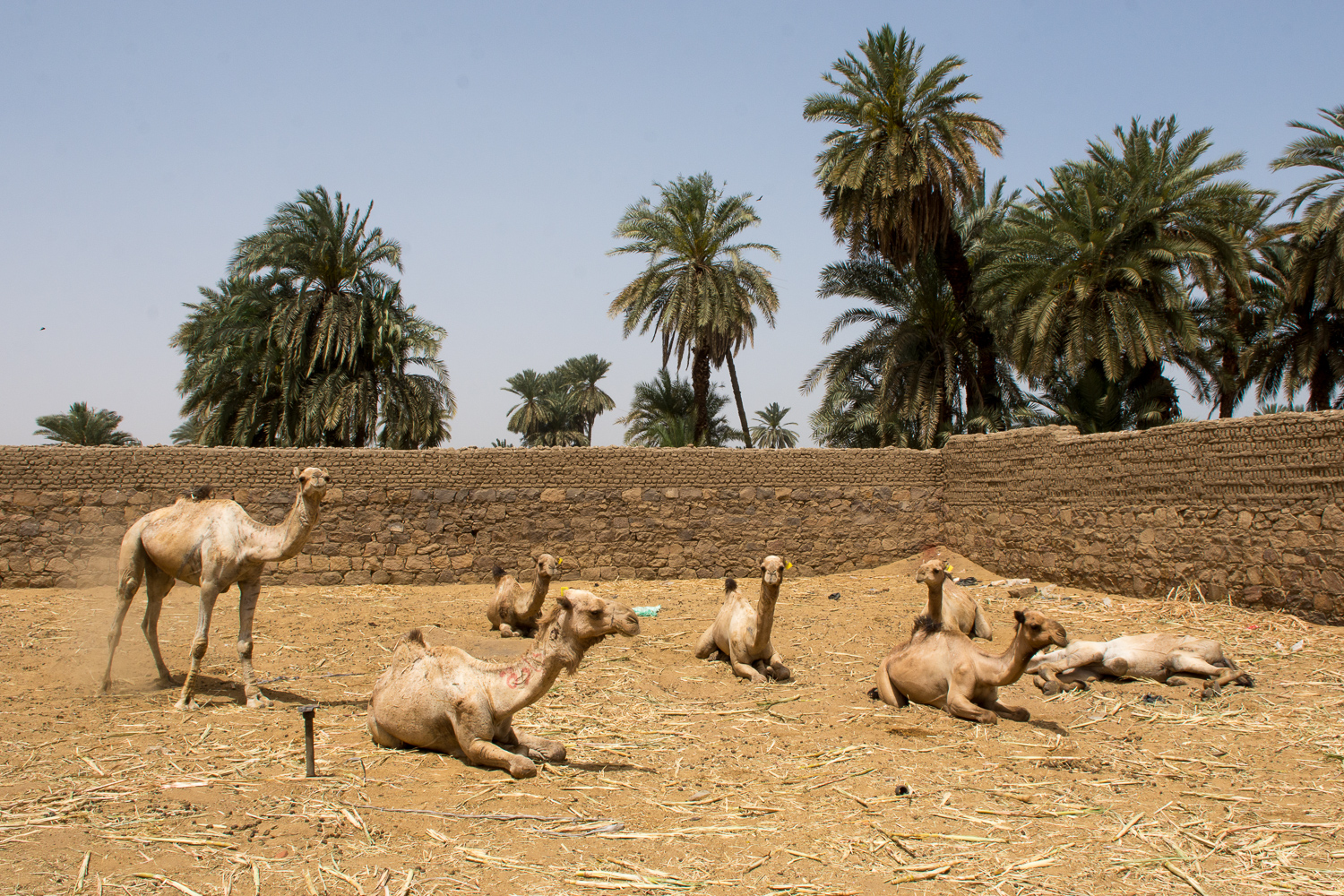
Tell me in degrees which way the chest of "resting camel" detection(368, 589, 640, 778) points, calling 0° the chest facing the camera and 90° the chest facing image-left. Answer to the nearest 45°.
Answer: approximately 315°

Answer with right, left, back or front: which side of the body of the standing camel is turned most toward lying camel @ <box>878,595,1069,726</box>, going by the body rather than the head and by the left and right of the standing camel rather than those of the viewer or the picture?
front

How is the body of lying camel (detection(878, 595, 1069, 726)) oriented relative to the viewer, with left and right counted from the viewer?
facing the viewer and to the right of the viewer

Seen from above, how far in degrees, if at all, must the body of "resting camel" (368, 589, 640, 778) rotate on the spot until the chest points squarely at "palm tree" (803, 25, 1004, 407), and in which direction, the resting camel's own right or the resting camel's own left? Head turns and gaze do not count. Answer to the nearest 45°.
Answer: approximately 90° to the resting camel's own left

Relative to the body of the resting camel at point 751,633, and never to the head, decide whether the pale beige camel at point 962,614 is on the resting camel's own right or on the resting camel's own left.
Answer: on the resting camel's own left

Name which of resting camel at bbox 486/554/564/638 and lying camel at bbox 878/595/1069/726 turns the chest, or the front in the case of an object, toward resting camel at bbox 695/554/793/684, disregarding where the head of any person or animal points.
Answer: resting camel at bbox 486/554/564/638

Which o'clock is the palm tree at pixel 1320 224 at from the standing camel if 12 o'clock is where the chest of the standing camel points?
The palm tree is roughly at 10 o'clock from the standing camel.

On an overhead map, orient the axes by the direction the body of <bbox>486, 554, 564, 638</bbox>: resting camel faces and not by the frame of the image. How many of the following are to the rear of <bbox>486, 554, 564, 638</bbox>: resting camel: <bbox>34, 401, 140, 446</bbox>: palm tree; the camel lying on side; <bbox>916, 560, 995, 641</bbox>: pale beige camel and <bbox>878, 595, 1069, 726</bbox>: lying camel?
1

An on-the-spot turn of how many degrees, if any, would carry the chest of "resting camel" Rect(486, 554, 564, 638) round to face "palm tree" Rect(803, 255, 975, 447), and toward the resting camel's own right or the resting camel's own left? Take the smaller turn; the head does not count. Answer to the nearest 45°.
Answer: approximately 90° to the resting camel's own left

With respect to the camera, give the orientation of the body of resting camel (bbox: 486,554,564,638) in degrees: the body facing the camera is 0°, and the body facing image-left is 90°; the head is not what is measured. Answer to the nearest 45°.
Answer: approximately 315°
